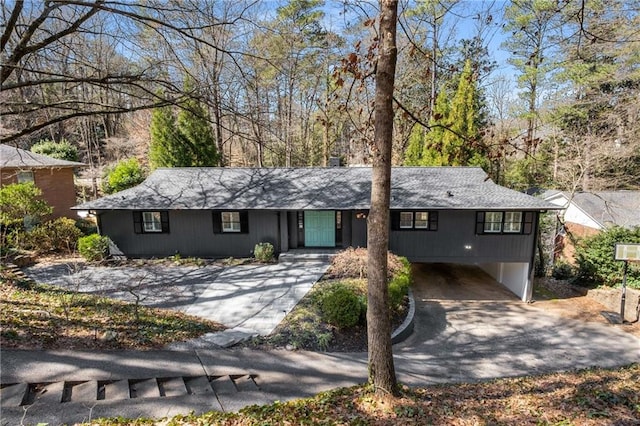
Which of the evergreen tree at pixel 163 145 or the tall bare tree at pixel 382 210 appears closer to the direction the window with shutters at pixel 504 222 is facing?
the tall bare tree

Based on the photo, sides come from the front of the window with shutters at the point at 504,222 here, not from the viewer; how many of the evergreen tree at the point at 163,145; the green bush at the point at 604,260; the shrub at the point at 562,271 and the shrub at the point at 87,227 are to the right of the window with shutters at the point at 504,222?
2

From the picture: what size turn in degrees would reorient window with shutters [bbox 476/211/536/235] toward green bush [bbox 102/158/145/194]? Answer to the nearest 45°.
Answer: approximately 90° to its right

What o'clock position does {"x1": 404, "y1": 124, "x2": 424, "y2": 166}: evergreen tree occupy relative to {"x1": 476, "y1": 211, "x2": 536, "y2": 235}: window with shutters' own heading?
The evergreen tree is roughly at 5 o'clock from the window with shutters.

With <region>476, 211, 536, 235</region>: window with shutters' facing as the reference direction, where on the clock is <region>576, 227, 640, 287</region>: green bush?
The green bush is roughly at 8 o'clock from the window with shutters.

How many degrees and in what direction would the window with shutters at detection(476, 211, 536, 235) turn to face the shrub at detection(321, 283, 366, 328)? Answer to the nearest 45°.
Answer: approximately 45° to its right

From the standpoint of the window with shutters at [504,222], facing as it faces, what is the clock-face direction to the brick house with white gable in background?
The brick house with white gable in background is roughly at 7 o'clock from the window with shutters.

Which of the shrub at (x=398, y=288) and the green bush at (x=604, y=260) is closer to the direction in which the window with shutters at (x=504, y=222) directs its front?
the shrub

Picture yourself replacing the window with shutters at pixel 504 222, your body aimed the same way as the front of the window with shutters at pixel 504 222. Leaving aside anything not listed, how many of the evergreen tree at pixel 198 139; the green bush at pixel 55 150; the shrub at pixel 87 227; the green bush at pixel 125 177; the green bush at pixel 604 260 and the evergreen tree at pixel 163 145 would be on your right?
5

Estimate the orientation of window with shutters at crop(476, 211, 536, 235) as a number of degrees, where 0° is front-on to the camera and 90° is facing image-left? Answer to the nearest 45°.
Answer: approximately 0°

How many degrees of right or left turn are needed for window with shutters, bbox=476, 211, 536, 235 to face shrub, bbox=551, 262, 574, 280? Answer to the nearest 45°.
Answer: approximately 135° to its left

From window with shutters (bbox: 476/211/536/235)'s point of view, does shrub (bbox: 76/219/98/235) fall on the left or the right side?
on its right

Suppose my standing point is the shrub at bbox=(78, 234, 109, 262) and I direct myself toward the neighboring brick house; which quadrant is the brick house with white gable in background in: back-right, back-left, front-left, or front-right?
back-right

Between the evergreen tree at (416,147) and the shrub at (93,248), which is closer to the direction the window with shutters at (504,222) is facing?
the shrub

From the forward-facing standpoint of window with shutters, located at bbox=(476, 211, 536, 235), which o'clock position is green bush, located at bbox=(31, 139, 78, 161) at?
The green bush is roughly at 3 o'clock from the window with shutters.
